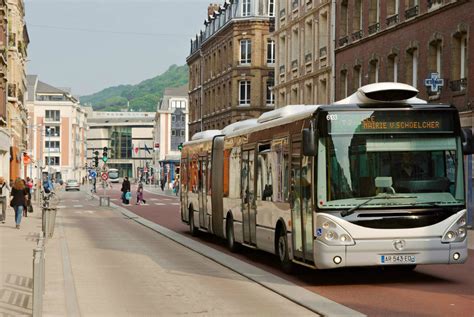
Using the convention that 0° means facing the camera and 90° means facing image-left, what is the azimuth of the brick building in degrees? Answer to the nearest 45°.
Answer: approximately 45°

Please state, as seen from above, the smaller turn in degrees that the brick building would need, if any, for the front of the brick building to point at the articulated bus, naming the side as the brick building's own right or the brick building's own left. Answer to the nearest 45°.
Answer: approximately 45° to the brick building's own left

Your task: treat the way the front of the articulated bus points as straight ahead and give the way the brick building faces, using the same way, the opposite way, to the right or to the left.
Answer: to the right

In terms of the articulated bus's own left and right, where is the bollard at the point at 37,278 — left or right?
on its right
